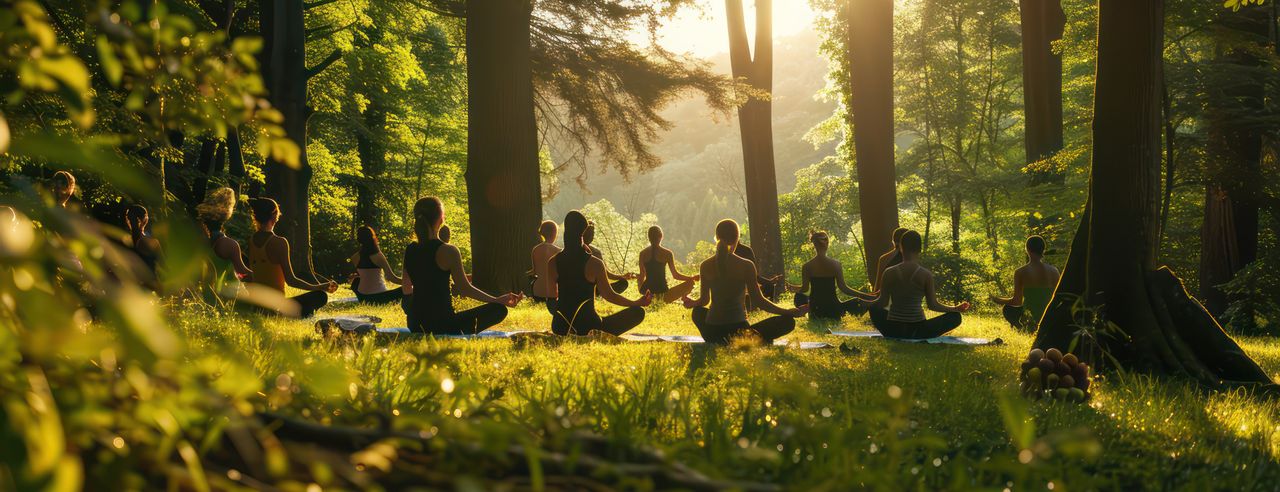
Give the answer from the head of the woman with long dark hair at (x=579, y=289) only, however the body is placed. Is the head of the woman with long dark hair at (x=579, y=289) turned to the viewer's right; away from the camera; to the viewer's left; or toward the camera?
away from the camera

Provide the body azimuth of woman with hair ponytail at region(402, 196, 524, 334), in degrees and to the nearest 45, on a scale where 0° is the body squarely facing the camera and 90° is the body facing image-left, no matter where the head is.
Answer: approximately 225°

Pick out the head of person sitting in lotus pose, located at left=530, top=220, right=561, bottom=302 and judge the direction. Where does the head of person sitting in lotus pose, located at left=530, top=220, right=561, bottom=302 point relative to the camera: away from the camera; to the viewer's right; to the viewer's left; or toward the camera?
away from the camera

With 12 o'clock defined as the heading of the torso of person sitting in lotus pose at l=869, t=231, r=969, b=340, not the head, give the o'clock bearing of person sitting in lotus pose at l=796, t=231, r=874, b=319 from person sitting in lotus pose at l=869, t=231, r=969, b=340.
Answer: person sitting in lotus pose at l=796, t=231, r=874, b=319 is roughly at 11 o'clock from person sitting in lotus pose at l=869, t=231, r=969, b=340.

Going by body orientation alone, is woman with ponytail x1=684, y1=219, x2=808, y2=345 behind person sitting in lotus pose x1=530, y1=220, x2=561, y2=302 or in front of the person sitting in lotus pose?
behind

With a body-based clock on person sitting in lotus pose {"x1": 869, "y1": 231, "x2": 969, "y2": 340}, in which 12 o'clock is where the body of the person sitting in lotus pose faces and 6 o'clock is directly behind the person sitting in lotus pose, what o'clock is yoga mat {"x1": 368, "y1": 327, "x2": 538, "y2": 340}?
The yoga mat is roughly at 8 o'clock from the person sitting in lotus pose.

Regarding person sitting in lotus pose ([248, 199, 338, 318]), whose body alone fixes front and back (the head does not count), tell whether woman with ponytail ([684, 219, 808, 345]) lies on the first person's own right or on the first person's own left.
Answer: on the first person's own right

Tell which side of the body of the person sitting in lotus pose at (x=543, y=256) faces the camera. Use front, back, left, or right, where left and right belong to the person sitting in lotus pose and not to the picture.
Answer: back

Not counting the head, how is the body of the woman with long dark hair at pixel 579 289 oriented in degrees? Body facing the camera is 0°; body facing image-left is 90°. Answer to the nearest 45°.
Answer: approximately 225°

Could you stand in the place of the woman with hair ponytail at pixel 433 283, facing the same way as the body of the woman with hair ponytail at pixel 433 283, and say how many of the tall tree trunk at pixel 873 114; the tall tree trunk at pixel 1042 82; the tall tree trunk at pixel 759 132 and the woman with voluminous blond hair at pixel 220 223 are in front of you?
3
